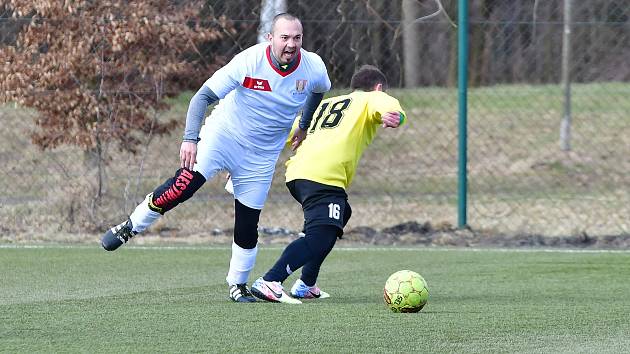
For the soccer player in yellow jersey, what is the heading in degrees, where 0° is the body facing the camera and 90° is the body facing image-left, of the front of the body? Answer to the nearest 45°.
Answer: approximately 225°

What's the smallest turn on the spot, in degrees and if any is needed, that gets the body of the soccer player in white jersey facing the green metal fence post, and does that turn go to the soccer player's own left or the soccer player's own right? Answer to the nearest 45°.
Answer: approximately 135° to the soccer player's own left

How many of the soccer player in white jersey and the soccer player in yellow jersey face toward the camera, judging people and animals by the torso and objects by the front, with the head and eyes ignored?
1

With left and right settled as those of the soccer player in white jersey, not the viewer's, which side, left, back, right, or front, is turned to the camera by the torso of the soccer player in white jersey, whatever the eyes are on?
front

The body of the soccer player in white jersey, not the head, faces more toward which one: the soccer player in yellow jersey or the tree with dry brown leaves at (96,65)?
the soccer player in yellow jersey

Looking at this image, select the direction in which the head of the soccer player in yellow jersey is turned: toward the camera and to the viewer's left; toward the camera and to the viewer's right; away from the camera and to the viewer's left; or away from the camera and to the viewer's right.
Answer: away from the camera and to the viewer's right

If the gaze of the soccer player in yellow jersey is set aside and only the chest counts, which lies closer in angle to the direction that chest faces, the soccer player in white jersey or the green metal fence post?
the green metal fence post

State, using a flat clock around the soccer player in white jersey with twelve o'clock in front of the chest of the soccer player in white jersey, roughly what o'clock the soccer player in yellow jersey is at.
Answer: The soccer player in yellow jersey is roughly at 9 o'clock from the soccer player in white jersey.

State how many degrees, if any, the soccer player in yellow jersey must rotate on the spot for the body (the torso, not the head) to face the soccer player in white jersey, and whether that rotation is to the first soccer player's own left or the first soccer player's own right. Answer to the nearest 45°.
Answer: approximately 135° to the first soccer player's own left
